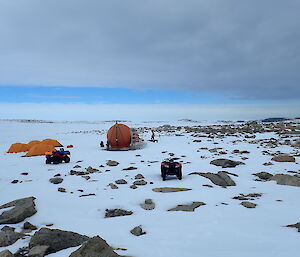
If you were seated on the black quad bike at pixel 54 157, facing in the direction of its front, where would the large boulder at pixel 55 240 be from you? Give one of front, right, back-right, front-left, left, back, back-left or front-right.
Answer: right

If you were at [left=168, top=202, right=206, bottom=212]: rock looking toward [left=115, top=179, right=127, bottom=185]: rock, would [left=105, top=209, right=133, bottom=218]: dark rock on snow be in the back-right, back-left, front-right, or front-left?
front-left

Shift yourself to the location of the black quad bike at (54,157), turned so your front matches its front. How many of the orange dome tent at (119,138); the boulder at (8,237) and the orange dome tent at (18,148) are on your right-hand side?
1

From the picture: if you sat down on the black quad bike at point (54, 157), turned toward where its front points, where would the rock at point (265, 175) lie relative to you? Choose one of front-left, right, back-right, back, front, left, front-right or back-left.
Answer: front-right

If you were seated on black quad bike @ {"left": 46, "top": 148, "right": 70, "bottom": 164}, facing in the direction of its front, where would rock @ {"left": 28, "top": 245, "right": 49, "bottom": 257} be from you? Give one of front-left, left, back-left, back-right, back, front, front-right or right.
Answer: right

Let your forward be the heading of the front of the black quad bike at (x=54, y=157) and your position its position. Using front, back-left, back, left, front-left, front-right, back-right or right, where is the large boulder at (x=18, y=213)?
right

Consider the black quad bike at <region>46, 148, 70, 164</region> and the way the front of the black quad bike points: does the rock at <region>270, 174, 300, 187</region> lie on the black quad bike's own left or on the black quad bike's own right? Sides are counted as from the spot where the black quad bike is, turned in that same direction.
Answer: on the black quad bike's own right

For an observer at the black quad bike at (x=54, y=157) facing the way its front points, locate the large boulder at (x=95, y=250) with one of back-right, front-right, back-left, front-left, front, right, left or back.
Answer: right

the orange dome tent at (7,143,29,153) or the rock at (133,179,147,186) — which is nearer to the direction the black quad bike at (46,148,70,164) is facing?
the rock
